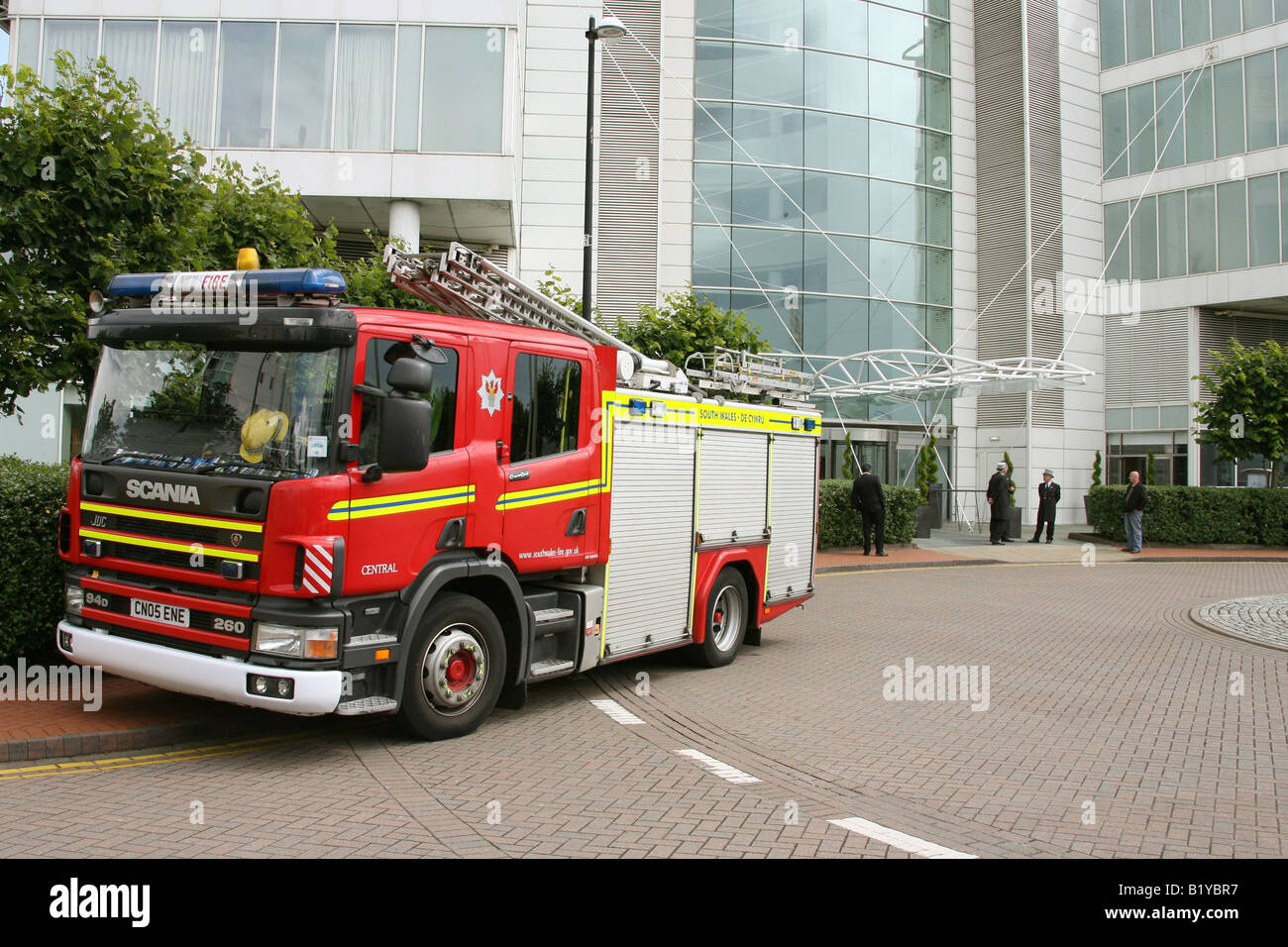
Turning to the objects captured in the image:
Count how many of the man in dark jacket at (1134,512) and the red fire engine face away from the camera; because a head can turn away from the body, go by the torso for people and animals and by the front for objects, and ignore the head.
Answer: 0

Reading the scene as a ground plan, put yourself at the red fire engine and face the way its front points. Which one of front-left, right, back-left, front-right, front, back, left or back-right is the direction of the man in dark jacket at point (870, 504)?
back

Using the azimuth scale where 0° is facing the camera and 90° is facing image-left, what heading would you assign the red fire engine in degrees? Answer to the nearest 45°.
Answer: approximately 45°

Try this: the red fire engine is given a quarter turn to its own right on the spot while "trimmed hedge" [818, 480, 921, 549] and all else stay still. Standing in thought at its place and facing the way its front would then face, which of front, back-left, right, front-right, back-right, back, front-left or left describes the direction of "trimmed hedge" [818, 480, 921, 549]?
right

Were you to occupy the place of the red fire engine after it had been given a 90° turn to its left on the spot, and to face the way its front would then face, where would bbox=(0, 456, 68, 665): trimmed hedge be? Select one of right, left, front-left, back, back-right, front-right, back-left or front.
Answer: back

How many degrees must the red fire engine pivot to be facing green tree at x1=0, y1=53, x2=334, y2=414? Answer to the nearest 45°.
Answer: approximately 90° to its right

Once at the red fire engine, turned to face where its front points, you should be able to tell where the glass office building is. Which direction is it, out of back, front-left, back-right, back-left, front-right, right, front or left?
back
